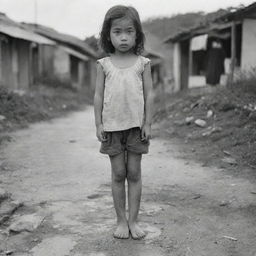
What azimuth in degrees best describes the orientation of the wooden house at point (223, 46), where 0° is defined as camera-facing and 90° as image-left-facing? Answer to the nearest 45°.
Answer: approximately 45°

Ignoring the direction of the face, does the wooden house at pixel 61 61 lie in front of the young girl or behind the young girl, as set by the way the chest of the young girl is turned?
behind

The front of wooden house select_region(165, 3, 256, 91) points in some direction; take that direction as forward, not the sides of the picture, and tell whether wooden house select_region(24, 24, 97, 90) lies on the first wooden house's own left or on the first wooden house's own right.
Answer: on the first wooden house's own right

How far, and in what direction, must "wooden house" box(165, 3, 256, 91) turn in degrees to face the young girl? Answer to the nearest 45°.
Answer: approximately 45° to its left

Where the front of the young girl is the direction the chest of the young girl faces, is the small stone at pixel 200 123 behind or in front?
behind

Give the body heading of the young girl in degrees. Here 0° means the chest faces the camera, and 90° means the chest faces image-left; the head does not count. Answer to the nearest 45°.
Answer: approximately 0°
